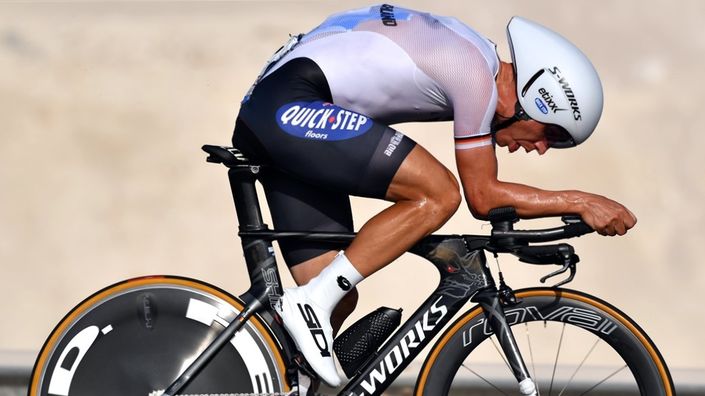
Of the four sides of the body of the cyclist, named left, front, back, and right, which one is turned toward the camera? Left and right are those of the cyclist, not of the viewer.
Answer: right

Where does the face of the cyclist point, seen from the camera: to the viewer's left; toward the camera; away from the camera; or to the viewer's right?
to the viewer's right

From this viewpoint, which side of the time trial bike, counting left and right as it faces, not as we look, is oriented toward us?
right
